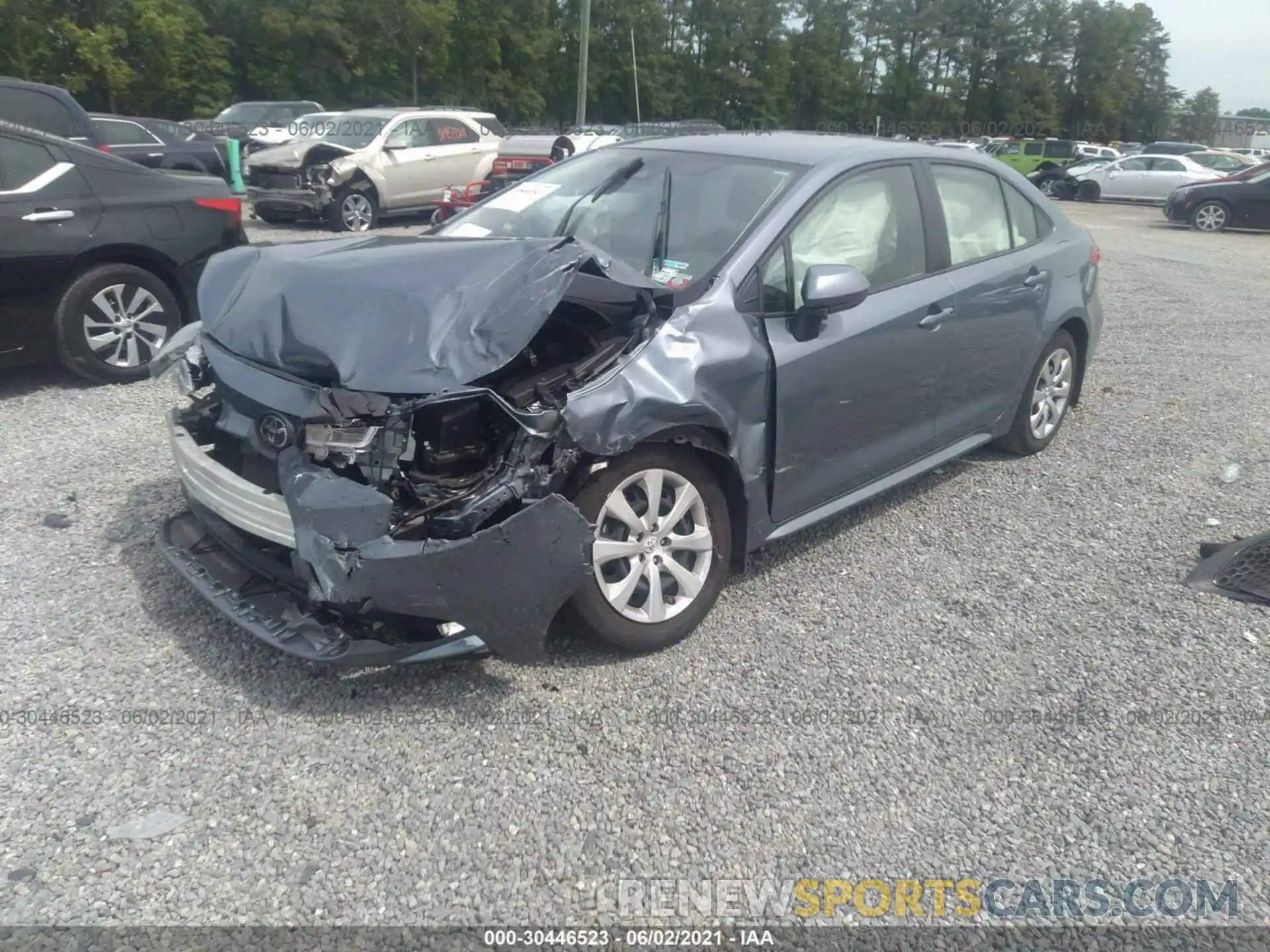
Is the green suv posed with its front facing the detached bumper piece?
no

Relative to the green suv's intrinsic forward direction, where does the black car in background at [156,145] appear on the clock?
The black car in background is roughly at 10 o'clock from the green suv.

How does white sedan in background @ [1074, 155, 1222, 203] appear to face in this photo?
to the viewer's left

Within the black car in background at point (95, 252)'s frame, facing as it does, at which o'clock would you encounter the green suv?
The green suv is roughly at 5 o'clock from the black car in background.

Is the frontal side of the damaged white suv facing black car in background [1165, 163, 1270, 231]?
no

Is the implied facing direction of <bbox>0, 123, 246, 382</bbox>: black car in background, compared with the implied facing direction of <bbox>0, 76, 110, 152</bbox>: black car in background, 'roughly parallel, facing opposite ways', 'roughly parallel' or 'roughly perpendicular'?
roughly parallel

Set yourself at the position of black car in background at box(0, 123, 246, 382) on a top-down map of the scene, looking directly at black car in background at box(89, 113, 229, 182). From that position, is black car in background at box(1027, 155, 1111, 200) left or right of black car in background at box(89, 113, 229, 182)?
right

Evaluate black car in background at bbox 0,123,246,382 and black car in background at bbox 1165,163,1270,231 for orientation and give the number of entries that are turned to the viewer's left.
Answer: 2

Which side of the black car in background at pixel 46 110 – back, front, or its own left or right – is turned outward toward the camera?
left

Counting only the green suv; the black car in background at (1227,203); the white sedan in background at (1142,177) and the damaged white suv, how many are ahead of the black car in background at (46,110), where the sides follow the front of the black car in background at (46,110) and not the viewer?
0

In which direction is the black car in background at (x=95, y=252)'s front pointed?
to the viewer's left

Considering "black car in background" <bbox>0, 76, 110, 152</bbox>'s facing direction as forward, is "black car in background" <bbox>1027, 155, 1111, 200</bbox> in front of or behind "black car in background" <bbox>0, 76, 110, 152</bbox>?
behind

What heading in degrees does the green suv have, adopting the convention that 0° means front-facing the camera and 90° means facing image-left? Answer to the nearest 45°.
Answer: approximately 90°

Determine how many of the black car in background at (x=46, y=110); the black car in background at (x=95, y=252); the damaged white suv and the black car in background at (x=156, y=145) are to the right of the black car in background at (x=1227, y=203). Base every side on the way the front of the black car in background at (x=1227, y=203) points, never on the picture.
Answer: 0

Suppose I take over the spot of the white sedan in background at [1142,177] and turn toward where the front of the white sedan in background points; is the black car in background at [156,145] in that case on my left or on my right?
on my left

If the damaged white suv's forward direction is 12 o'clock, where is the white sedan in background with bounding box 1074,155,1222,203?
The white sedan in background is roughly at 7 o'clock from the damaged white suv.

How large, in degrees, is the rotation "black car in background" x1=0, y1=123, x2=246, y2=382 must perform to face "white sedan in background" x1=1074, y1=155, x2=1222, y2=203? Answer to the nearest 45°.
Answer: approximately 135° to its right

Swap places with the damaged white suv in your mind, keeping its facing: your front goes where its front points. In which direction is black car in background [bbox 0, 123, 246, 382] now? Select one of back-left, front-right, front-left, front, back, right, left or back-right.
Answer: front-left

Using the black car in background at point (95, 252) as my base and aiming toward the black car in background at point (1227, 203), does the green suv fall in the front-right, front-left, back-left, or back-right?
front-left
